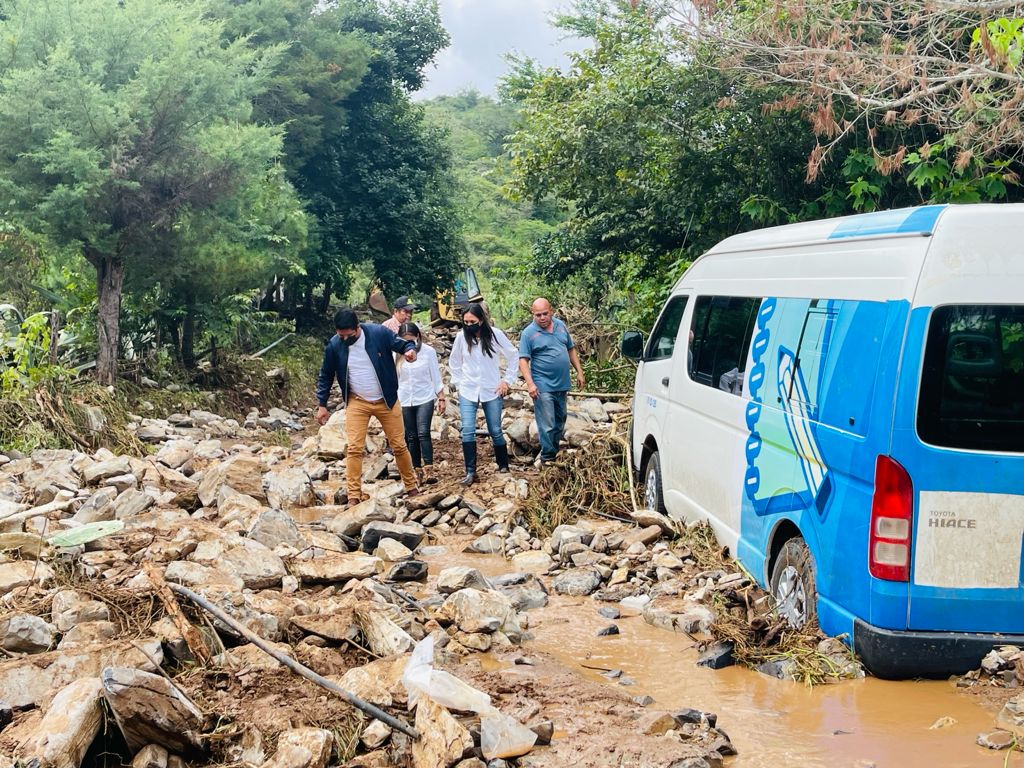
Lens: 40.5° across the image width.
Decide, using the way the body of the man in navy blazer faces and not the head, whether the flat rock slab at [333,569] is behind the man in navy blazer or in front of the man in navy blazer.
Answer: in front

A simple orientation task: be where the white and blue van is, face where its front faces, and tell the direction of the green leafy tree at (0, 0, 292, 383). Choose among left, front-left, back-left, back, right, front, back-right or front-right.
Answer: front

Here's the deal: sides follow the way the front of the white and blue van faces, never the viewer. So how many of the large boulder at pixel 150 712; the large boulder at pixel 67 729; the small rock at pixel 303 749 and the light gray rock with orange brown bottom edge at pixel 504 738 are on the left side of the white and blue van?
4

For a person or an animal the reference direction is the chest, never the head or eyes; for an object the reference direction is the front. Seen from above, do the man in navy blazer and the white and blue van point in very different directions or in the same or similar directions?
very different directions

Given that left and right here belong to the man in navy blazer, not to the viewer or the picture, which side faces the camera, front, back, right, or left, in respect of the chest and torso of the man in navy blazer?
front

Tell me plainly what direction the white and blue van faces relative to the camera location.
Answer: facing away from the viewer and to the left of the viewer

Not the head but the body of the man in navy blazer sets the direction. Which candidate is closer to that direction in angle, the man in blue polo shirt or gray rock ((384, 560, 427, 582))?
the gray rock

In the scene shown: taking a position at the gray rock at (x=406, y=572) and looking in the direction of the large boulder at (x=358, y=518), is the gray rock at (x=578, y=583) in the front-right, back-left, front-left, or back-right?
back-right

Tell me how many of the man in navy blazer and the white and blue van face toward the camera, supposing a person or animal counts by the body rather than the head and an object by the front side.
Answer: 1

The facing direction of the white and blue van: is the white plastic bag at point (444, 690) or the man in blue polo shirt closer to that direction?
the man in blue polo shirt

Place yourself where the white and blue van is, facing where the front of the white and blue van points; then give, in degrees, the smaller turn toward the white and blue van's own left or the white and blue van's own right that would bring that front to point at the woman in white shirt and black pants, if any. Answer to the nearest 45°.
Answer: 0° — it already faces them

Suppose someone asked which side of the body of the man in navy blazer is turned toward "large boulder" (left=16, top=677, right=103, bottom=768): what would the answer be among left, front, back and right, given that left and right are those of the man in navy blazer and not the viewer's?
front

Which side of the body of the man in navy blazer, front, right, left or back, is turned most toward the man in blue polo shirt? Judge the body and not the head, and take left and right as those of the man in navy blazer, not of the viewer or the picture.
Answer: left
